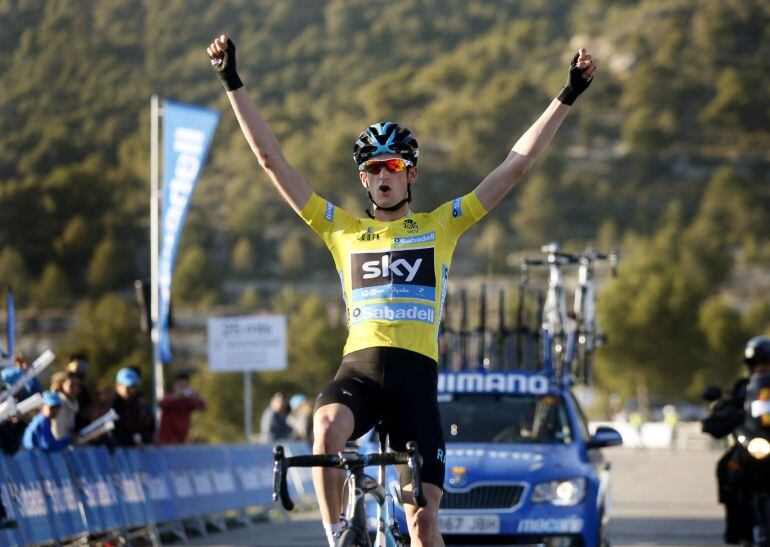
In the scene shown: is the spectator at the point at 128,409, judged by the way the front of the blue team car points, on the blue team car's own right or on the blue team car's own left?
on the blue team car's own right

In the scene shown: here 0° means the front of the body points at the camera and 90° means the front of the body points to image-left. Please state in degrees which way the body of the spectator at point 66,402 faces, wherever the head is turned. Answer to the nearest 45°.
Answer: approximately 315°

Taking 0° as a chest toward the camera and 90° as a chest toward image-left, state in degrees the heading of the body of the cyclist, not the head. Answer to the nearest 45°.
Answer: approximately 0°

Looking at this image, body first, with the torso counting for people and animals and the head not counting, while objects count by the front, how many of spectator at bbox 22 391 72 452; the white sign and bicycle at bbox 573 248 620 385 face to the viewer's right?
1

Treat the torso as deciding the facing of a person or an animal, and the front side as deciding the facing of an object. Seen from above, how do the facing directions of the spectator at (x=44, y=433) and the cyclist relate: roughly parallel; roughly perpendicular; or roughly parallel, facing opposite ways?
roughly perpendicular
